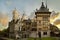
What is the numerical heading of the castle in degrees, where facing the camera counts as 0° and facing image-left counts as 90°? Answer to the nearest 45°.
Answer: approximately 0°
